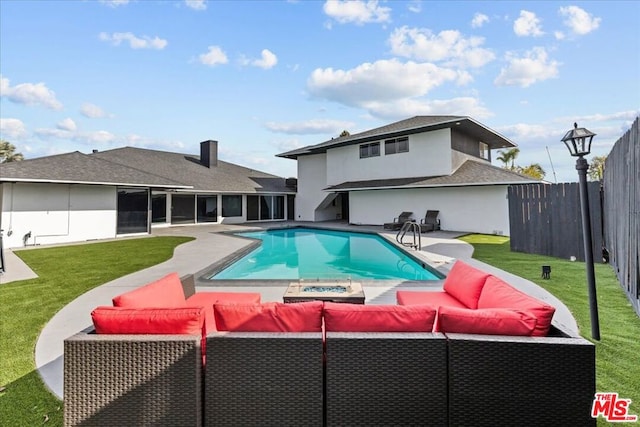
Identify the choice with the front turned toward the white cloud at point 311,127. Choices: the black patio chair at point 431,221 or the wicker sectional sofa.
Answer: the wicker sectional sofa

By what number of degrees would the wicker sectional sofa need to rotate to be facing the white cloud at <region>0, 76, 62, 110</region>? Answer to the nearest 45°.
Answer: approximately 45° to its left

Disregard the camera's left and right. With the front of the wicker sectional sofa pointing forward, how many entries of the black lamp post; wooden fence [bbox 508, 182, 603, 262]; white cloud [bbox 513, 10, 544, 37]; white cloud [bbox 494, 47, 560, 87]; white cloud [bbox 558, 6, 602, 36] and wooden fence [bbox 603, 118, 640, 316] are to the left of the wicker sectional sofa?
0

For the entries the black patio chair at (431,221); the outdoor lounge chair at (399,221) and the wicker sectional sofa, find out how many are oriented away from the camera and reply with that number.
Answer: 1

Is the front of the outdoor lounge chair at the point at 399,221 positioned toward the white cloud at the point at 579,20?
no

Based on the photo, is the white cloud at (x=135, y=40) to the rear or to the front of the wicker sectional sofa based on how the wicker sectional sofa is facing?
to the front

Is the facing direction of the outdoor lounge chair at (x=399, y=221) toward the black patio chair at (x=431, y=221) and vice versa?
no

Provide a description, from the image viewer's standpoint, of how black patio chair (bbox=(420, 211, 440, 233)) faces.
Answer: facing the viewer and to the left of the viewer

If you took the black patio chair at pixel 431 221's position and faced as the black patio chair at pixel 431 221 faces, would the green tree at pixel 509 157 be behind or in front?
behind

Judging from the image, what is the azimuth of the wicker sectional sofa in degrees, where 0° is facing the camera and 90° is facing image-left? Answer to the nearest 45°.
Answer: approximately 180°

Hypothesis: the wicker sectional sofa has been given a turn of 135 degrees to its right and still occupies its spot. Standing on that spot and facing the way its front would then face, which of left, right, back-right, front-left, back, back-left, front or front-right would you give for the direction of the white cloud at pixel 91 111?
back

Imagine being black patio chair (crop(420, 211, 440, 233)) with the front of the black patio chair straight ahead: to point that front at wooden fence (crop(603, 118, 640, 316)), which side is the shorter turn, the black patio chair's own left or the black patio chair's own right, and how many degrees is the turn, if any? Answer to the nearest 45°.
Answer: approximately 45° to the black patio chair's own left

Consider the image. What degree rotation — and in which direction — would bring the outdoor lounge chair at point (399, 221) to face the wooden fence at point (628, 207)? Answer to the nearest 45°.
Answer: approximately 90° to its left

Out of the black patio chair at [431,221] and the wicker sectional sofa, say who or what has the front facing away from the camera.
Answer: the wicker sectional sofa
